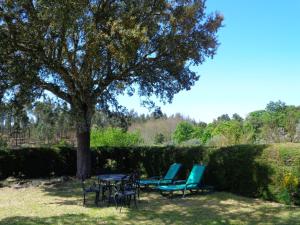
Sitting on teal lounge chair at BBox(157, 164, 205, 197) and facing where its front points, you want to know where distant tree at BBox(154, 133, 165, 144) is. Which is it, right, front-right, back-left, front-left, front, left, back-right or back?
back-right

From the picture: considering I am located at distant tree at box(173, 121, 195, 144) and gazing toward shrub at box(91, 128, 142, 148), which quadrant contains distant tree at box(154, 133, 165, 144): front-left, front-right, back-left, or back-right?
front-right

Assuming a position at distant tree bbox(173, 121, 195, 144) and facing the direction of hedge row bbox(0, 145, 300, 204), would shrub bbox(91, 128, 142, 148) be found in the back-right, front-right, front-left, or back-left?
front-right

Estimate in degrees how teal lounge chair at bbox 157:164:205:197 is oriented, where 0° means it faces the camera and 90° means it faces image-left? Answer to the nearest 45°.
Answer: approximately 45°

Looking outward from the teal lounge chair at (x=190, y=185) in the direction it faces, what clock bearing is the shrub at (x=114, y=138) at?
The shrub is roughly at 4 o'clock from the teal lounge chair.

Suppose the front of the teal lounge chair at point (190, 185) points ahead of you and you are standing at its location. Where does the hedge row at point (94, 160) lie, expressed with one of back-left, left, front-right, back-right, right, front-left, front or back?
right

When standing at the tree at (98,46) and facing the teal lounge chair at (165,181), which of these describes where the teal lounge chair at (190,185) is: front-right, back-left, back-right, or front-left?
front-right
